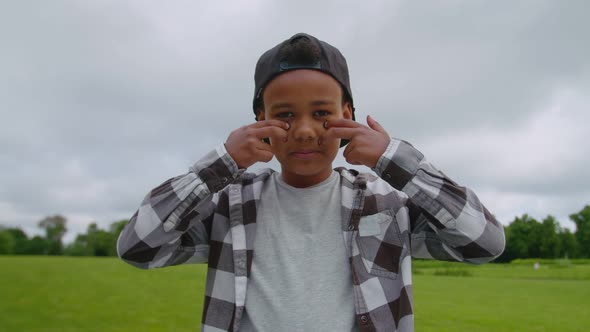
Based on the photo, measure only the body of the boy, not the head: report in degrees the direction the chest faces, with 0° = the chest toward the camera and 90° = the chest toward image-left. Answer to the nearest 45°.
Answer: approximately 0°
